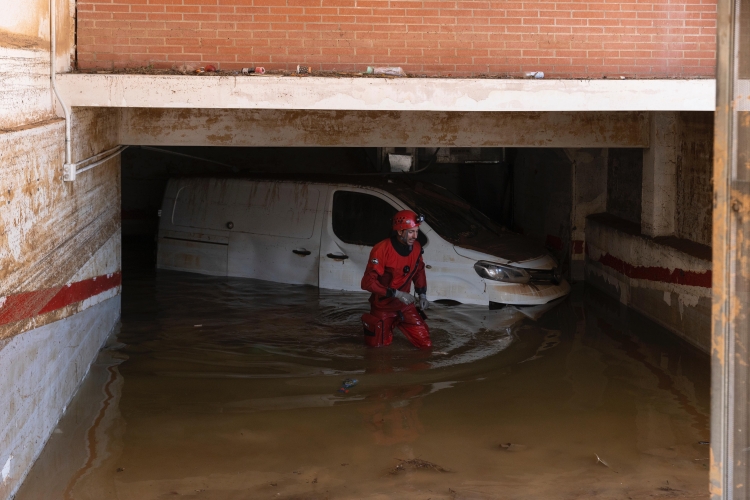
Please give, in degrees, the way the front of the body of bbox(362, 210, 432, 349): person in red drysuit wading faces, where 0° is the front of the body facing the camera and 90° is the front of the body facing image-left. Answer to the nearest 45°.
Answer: approximately 315°

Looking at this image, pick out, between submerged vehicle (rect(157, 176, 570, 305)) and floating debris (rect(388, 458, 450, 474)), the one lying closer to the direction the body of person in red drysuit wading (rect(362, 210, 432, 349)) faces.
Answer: the floating debris

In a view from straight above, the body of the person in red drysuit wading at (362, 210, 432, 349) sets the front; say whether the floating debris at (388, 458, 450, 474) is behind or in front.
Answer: in front

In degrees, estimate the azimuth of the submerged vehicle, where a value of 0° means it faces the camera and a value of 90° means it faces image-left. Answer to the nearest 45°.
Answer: approximately 315°

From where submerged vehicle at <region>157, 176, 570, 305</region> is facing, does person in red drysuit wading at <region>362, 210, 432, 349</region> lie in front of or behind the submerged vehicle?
in front

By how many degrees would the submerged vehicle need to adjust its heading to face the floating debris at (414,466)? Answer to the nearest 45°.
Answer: approximately 45° to its right
